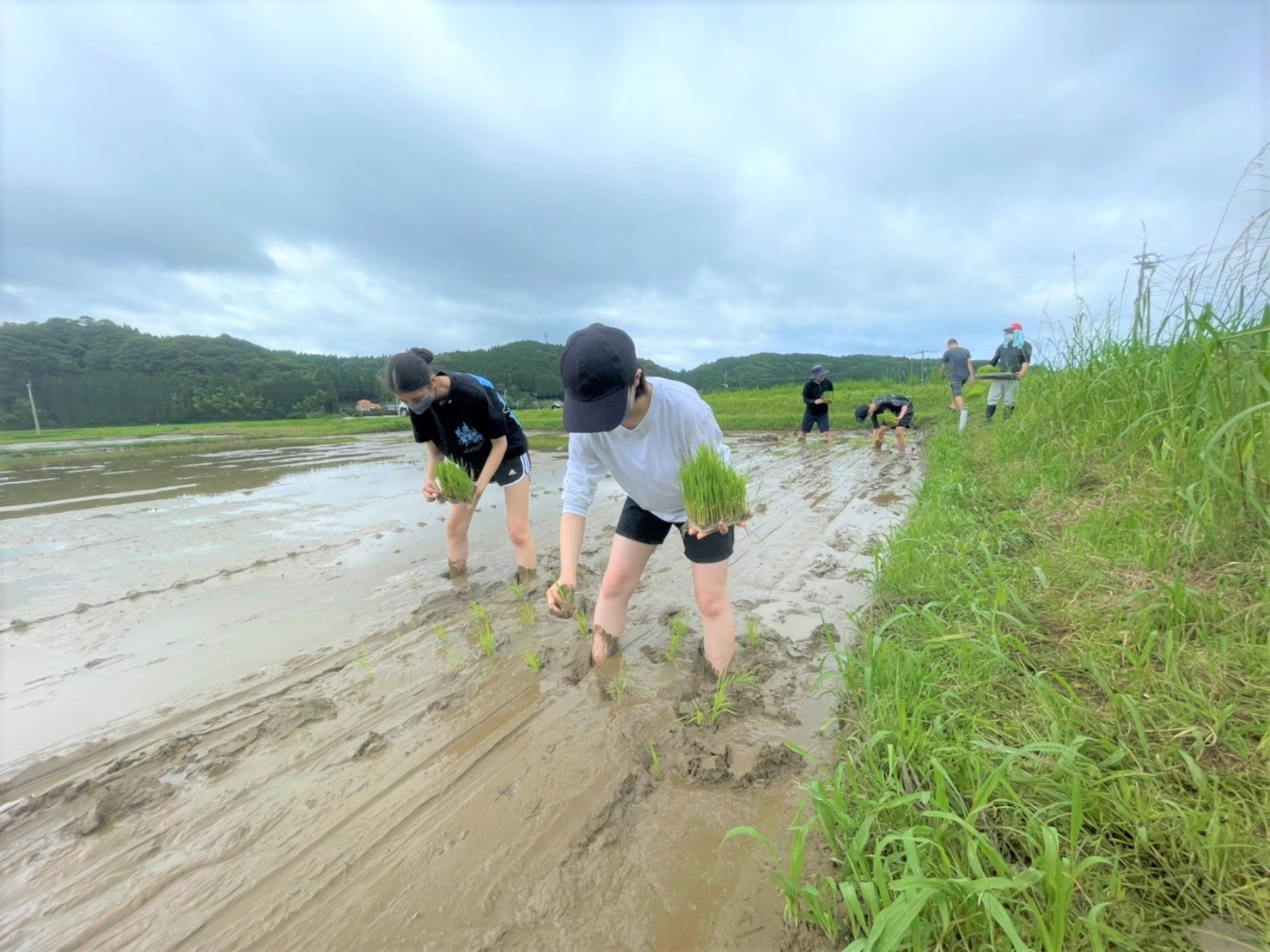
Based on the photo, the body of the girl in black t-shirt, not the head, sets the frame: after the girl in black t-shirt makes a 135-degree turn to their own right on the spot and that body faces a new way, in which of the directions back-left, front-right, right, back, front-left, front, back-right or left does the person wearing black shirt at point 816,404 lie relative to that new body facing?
front-right

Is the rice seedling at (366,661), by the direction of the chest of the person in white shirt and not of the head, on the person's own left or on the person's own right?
on the person's own right

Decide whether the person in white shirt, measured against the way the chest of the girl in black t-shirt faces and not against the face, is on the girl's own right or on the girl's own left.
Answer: on the girl's own left

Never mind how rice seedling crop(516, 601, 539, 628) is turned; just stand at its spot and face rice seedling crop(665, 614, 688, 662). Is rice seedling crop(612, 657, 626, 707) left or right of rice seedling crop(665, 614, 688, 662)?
right

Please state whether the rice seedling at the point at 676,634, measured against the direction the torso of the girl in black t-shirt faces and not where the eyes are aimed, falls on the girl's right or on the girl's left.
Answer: on the girl's left

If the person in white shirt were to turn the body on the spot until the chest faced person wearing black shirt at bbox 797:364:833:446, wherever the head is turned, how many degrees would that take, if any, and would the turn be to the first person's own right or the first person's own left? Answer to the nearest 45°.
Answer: approximately 180°

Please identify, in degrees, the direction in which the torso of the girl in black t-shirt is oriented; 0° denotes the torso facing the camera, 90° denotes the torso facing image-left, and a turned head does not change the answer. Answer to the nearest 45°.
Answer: approximately 45°

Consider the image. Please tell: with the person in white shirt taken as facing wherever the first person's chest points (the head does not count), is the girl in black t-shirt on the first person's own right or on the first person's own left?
on the first person's own right
